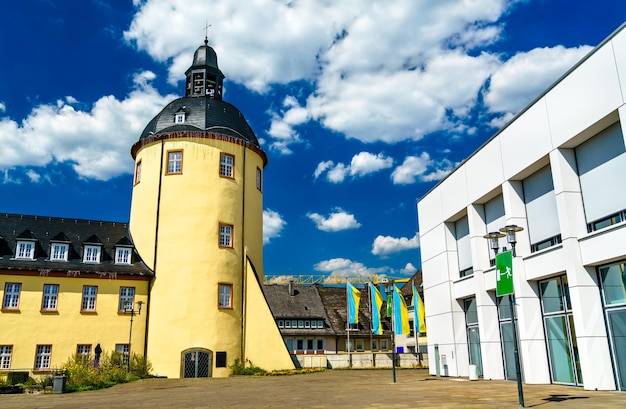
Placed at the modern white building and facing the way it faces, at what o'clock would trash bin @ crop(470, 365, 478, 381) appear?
The trash bin is roughly at 3 o'clock from the modern white building.

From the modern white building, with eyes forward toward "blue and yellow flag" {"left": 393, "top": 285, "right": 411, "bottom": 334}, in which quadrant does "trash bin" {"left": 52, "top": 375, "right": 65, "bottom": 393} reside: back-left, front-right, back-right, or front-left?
front-left

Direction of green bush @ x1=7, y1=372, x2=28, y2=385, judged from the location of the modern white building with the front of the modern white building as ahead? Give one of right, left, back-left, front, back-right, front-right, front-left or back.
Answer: front-right

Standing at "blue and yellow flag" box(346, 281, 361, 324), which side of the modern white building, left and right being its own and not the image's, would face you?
right

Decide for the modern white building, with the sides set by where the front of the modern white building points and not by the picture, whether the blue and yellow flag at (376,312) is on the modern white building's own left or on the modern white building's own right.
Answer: on the modern white building's own right

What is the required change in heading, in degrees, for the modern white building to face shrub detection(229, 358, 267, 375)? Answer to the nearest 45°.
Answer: approximately 90° to its right

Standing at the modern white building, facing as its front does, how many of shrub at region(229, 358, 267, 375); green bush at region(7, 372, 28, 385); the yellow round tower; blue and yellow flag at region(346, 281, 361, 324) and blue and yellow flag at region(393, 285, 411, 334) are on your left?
0

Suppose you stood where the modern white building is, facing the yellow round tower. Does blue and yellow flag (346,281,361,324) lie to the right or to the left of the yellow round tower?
right

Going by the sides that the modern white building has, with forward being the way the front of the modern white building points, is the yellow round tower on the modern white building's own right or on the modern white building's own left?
on the modern white building's own right

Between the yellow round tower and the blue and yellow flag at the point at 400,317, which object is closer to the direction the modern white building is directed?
the yellow round tower

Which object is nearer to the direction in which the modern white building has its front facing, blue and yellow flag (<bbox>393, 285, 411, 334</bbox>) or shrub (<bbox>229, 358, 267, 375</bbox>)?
the shrub

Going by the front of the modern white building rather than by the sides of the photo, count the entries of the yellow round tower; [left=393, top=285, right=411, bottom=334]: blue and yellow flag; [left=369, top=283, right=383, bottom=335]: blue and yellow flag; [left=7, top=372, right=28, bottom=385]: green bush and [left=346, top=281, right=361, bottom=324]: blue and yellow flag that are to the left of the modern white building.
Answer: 0

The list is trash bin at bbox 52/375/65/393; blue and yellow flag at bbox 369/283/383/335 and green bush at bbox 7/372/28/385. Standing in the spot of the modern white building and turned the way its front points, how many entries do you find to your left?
0

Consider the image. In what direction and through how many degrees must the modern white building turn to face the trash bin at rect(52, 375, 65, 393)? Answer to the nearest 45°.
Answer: approximately 45° to its right

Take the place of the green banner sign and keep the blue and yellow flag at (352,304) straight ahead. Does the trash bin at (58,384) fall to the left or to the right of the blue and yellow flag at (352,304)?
left

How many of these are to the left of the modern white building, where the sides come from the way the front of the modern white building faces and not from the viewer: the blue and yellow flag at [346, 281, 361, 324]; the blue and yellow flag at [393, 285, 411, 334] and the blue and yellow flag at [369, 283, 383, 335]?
0

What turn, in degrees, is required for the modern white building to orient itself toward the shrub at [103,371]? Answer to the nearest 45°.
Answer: approximately 45° to its right

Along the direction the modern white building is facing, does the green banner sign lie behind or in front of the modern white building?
in front

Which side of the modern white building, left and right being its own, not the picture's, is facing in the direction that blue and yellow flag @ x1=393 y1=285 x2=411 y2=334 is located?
right

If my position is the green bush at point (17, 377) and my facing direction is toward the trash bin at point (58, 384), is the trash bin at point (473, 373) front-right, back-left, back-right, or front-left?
front-left

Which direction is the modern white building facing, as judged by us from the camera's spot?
facing the viewer and to the left of the viewer
